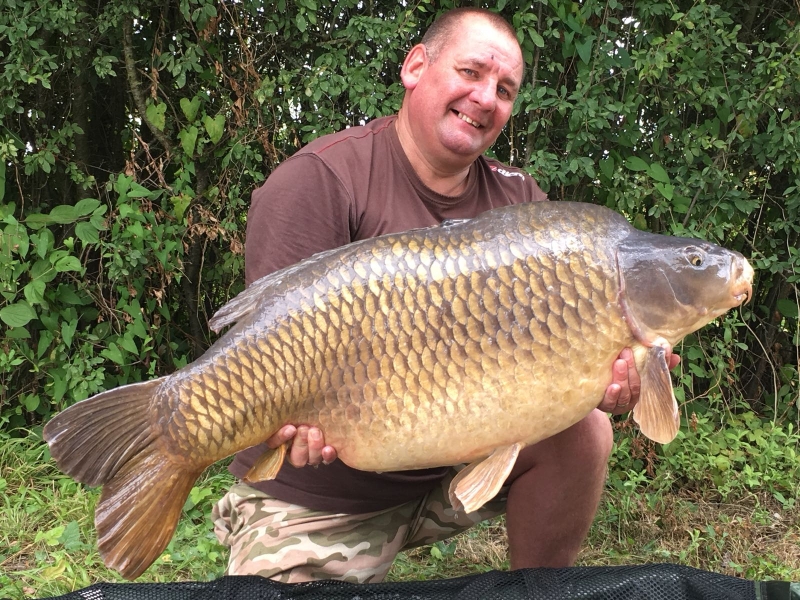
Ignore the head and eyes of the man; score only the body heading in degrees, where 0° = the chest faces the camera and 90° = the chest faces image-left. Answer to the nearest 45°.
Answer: approximately 315°

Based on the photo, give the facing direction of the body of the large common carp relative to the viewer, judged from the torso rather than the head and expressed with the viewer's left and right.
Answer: facing to the right of the viewer
